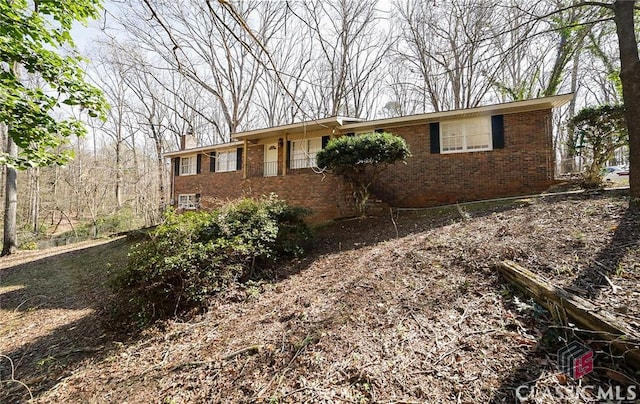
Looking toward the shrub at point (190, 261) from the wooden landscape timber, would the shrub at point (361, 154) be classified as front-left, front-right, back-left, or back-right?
front-right

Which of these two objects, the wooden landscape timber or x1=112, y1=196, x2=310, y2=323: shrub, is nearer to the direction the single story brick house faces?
the shrub

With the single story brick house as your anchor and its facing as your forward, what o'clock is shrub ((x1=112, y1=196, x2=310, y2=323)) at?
The shrub is roughly at 12 o'clock from the single story brick house.

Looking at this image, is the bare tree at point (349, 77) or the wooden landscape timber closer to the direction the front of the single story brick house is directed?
the wooden landscape timber

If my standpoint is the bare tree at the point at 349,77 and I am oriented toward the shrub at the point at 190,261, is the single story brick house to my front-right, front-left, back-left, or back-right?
front-left

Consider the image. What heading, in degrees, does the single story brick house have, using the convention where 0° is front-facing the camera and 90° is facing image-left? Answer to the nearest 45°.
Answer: approximately 45°
